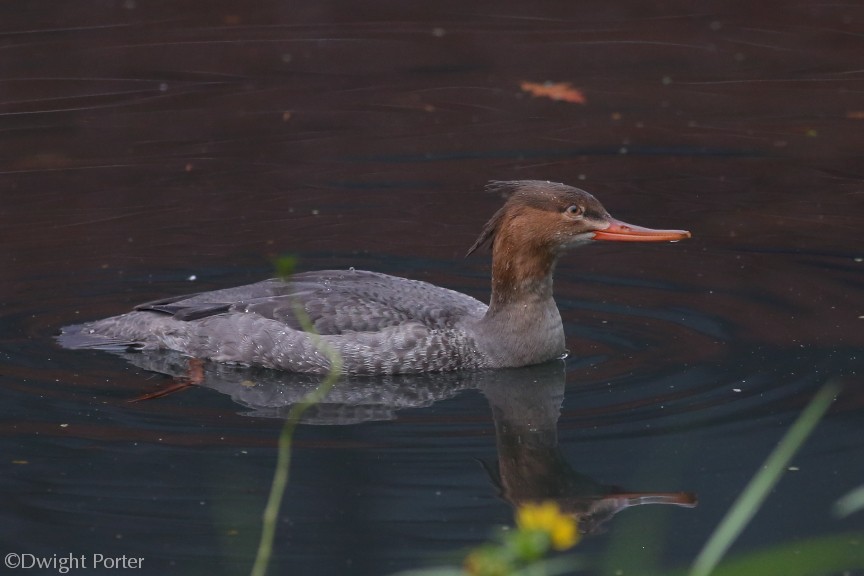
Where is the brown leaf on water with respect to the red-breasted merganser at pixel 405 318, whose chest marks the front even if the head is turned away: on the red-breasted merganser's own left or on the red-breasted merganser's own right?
on the red-breasted merganser's own left

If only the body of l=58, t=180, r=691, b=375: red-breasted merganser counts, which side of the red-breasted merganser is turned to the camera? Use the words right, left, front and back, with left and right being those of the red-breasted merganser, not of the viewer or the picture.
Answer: right
